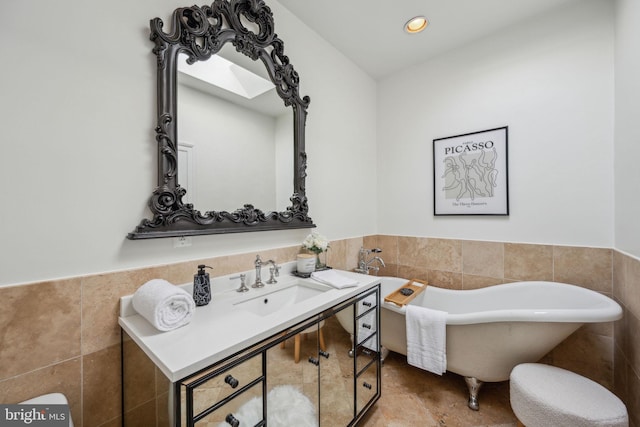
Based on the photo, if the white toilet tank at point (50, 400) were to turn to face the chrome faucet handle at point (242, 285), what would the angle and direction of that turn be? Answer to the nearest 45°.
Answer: approximately 90° to its left

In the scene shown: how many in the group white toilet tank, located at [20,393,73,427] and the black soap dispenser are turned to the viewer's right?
1

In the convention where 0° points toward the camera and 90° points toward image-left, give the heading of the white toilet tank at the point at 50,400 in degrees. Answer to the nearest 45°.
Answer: approximately 0°

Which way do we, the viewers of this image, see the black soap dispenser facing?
facing to the right of the viewer

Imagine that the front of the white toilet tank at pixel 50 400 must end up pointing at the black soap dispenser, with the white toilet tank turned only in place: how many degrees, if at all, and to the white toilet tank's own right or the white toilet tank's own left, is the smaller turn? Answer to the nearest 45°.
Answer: approximately 90° to the white toilet tank's own left

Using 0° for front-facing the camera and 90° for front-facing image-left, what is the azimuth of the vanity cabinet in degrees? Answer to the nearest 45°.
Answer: approximately 315°
